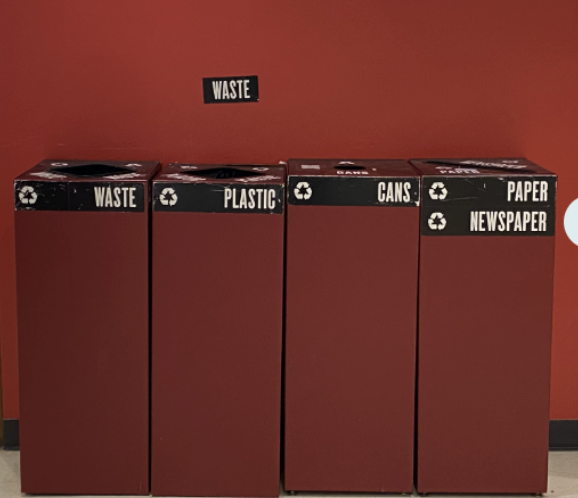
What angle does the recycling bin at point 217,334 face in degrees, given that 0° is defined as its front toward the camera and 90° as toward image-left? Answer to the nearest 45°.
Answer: approximately 0°

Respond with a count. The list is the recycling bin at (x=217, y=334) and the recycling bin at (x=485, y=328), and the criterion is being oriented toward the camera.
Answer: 2

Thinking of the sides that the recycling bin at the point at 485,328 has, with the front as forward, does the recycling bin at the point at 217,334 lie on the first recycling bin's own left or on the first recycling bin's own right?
on the first recycling bin's own right

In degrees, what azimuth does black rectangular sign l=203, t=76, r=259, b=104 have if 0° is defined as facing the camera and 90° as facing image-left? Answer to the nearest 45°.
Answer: approximately 0°

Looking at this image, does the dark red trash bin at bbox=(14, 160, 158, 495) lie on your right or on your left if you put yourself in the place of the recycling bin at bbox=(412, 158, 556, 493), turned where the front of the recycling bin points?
on your right

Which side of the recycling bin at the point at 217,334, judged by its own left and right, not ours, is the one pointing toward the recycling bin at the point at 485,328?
left
